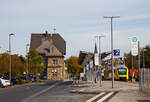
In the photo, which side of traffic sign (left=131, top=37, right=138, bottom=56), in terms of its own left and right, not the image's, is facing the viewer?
front
